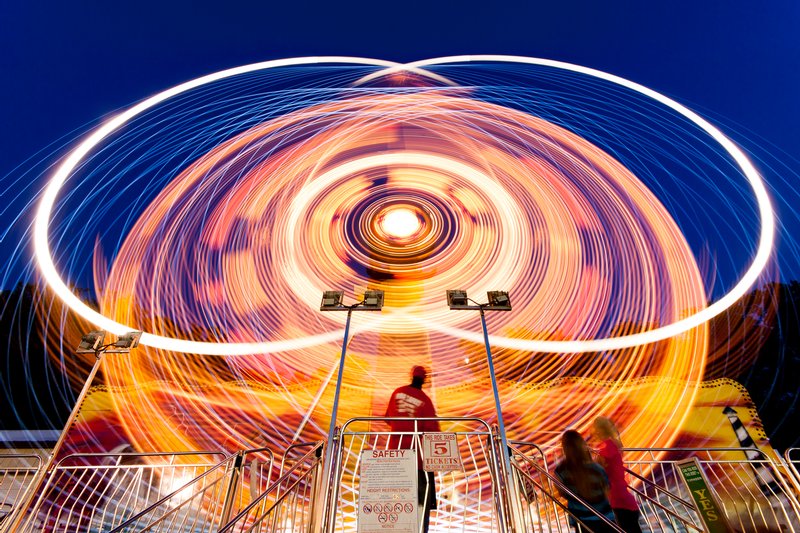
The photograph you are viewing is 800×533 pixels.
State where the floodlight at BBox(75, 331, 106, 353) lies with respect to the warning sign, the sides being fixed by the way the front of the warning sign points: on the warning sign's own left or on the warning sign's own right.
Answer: on the warning sign's own right

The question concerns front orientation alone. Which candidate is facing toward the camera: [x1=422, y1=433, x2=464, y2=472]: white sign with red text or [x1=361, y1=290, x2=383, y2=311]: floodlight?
the white sign with red text

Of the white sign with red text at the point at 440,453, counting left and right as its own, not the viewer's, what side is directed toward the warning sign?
right

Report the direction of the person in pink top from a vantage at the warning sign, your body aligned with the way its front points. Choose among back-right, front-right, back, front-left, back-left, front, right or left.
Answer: left

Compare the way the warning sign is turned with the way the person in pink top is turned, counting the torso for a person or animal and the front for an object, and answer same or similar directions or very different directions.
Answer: very different directions

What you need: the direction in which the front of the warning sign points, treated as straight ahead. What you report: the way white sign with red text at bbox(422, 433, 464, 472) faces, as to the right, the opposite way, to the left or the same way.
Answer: the same way

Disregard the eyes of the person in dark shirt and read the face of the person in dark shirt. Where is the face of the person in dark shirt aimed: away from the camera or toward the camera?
away from the camera

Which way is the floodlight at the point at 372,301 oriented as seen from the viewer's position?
away from the camera

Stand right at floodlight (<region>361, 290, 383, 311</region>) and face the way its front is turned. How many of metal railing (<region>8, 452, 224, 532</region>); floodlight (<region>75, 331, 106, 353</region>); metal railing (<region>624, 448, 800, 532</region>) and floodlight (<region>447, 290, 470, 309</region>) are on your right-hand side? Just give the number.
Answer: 2

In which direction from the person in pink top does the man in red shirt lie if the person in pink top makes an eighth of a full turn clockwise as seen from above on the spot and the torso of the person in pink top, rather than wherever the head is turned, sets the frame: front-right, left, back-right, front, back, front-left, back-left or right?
left

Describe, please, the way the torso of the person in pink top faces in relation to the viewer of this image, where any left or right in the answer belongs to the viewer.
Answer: facing away from the viewer and to the left of the viewer

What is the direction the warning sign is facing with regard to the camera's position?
facing the viewer
